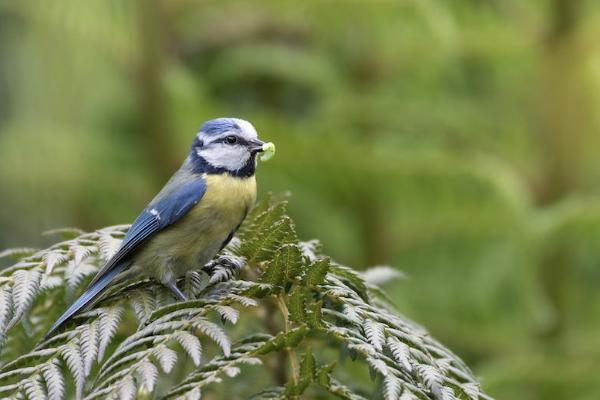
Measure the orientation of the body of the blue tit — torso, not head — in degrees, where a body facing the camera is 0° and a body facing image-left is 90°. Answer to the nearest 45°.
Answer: approximately 270°
